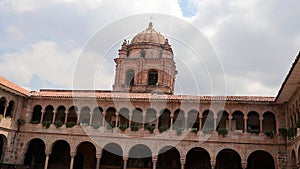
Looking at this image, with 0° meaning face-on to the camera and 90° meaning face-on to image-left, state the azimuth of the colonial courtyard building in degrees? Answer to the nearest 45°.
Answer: approximately 0°
